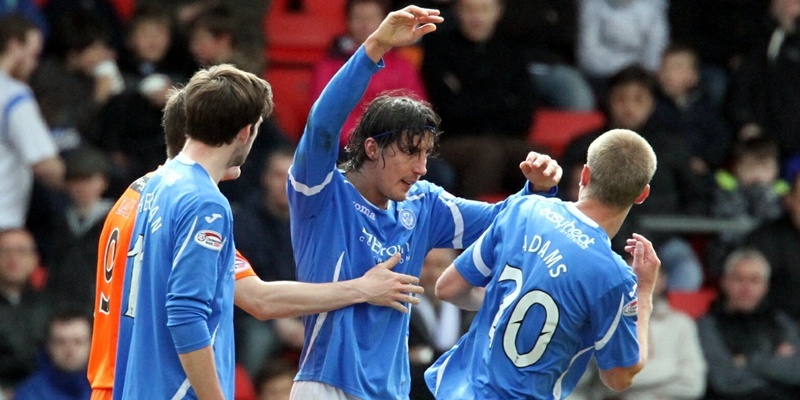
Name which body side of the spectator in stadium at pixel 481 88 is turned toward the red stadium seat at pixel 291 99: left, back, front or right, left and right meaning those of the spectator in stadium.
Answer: right

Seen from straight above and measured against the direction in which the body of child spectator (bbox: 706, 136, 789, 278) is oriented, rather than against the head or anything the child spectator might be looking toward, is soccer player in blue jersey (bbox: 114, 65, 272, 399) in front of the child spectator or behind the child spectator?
in front

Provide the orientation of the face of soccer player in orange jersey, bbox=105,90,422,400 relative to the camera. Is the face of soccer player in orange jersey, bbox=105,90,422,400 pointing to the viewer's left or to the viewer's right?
to the viewer's right

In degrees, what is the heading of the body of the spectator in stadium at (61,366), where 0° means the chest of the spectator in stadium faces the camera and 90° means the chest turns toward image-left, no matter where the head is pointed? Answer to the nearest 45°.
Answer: approximately 0°

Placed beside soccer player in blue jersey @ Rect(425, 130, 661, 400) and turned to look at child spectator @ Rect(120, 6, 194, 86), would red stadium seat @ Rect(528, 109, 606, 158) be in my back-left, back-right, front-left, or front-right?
front-right

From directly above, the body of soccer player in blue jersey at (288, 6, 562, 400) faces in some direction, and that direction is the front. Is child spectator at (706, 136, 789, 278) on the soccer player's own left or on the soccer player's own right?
on the soccer player's own left

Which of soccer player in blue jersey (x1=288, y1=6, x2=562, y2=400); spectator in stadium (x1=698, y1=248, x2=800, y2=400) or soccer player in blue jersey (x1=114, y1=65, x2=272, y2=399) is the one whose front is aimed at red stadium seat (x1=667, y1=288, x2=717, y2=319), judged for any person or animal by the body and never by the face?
soccer player in blue jersey (x1=114, y1=65, x2=272, y2=399)

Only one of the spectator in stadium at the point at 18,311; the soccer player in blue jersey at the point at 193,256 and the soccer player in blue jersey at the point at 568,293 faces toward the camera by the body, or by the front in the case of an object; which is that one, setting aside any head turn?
the spectator in stadium

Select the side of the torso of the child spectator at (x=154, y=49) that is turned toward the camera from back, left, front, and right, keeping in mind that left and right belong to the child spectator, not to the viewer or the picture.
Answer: front

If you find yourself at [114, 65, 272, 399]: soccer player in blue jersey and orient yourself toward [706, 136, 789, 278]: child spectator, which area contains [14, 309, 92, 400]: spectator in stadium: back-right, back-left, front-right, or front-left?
front-left

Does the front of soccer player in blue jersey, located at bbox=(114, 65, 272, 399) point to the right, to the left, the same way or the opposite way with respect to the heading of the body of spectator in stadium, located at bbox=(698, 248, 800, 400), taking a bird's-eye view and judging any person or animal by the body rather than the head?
the opposite way

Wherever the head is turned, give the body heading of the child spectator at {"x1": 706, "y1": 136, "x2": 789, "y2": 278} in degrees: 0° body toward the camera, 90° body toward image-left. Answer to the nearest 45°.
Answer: approximately 0°

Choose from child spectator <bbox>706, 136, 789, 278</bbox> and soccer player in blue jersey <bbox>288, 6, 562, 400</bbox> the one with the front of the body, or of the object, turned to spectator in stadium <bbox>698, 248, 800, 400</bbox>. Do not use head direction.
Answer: the child spectator
